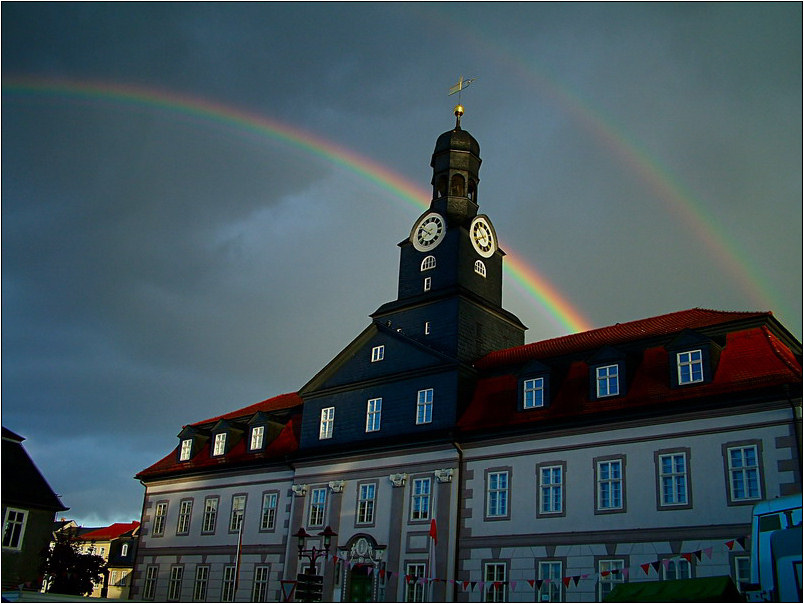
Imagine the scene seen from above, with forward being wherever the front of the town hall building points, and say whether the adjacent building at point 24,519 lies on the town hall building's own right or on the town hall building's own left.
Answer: on the town hall building's own right

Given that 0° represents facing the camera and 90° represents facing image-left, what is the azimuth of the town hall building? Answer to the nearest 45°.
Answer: approximately 45°

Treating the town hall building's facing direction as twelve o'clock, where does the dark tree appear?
The dark tree is roughly at 2 o'clock from the town hall building.
